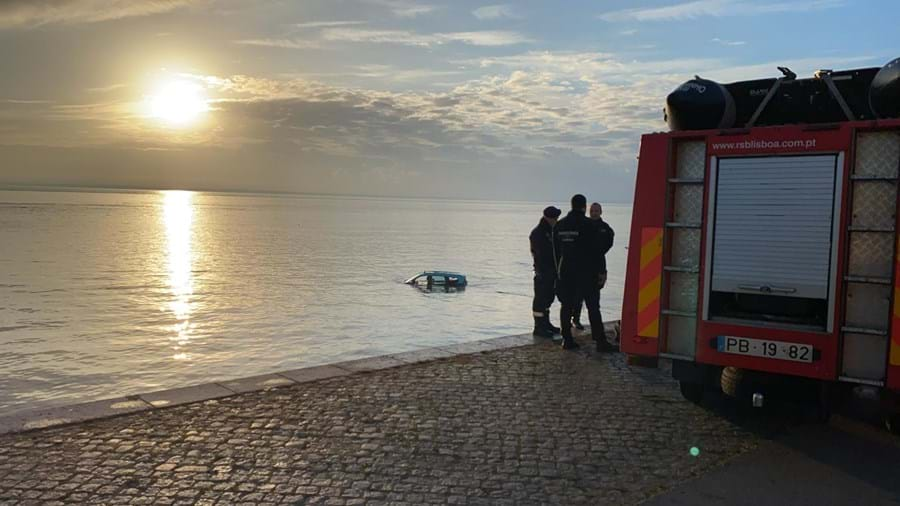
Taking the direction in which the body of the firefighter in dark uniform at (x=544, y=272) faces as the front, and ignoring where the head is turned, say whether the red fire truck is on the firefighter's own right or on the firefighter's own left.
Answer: on the firefighter's own right

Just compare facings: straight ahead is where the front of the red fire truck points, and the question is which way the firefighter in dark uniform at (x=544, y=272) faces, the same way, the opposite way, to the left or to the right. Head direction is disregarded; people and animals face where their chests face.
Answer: to the right

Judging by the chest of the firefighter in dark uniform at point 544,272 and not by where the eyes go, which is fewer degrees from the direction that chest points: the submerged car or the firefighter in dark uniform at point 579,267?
the firefighter in dark uniform

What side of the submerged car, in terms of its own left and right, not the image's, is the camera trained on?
left

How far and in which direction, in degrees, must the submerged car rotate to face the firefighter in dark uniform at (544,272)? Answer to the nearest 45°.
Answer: approximately 90° to its left

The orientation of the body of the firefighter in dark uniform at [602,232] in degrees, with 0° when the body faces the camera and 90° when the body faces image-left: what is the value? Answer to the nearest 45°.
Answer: approximately 45°

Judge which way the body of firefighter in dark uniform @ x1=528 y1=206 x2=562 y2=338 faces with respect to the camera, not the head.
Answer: to the viewer's right

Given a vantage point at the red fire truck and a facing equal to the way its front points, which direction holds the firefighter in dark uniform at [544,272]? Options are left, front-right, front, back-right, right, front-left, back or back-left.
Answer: front-left

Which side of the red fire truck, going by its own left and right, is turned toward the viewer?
back

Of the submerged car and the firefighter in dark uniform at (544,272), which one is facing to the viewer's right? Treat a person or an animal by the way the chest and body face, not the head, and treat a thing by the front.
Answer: the firefighter in dark uniform
